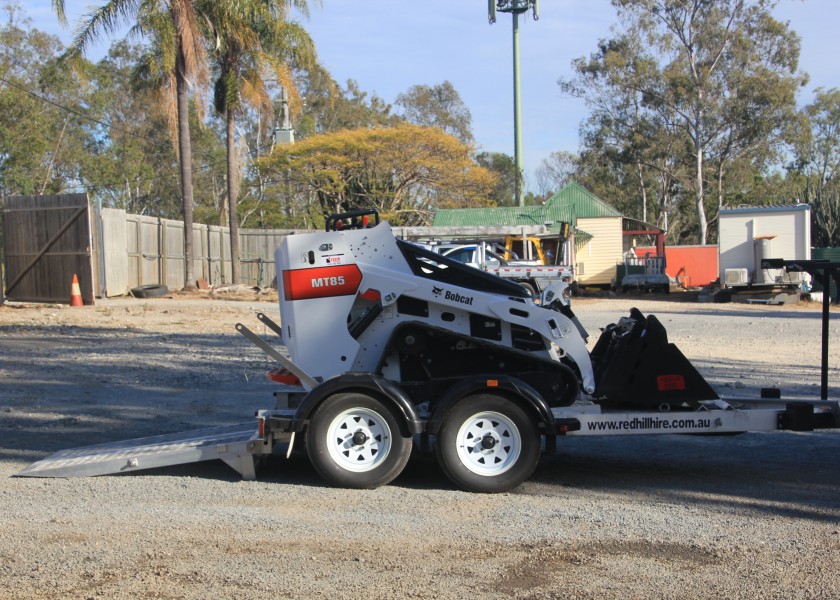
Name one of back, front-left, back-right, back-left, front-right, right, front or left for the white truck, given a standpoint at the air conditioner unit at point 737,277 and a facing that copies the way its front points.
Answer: front-right

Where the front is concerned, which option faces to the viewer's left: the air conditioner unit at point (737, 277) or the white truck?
the white truck

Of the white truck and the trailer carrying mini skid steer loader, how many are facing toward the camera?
0

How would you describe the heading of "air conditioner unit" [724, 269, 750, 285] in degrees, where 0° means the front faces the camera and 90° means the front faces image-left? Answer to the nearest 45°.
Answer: approximately 0°

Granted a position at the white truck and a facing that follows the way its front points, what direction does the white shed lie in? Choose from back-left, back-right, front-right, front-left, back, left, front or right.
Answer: back-right

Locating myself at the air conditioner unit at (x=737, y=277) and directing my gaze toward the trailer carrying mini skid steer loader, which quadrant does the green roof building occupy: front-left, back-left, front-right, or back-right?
back-right

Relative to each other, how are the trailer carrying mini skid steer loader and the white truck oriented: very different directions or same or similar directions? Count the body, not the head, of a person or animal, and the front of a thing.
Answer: very different directions

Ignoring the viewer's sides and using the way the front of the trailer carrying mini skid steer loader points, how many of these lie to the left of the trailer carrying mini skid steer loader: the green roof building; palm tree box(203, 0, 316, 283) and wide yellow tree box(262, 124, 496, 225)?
3

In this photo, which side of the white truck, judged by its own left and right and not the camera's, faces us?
left

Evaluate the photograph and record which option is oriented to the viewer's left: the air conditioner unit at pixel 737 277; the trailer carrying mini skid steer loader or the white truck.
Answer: the white truck

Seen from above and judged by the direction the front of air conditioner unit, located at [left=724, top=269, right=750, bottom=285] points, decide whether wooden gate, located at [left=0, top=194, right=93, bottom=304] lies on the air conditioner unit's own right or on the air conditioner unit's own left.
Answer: on the air conditioner unit's own right

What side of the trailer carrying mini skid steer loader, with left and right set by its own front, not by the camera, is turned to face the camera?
right

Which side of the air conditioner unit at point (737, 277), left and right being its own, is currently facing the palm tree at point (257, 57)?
right

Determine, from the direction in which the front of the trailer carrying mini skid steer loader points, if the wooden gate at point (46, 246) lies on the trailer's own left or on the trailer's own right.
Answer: on the trailer's own left

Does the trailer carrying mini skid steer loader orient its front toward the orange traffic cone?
no

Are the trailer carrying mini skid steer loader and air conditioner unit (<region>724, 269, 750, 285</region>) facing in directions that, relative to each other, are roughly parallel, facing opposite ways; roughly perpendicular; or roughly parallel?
roughly perpendicular

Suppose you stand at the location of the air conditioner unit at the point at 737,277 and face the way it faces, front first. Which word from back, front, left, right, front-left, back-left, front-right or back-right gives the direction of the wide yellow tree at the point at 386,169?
back-right
